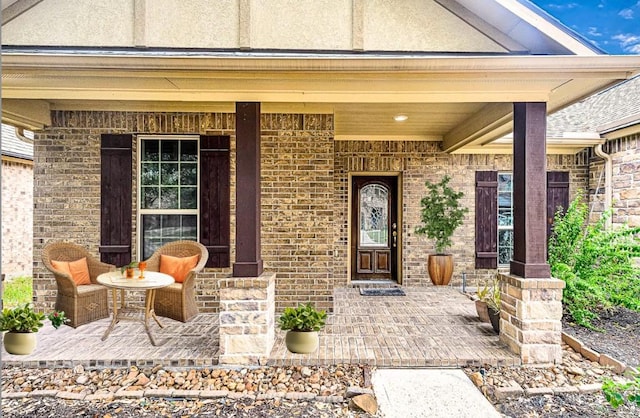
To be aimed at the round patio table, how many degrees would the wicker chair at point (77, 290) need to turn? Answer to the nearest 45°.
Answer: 0° — it already faces it

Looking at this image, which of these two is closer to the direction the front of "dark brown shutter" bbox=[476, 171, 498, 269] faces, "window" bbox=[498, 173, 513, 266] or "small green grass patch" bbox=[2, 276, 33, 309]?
the small green grass patch

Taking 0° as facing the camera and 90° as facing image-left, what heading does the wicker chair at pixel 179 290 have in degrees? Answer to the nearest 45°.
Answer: approximately 45°

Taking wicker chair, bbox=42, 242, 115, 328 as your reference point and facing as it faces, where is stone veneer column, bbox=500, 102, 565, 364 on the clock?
The stone veneer column is roughly at 12 o'clock from the wicker chair.

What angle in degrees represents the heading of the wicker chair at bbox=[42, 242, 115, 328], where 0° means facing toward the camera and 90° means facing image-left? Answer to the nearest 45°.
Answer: approximately 315°

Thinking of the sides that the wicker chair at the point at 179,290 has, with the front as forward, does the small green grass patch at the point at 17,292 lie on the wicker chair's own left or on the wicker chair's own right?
on the wicker chair's own right

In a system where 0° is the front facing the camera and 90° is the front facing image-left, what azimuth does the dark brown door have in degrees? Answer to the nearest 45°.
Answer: approximately 0°

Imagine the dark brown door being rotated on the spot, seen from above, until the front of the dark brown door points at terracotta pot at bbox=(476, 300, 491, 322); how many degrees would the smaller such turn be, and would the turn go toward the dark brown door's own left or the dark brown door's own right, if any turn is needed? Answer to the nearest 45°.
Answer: approximately 45° to the dark brown door's own left
